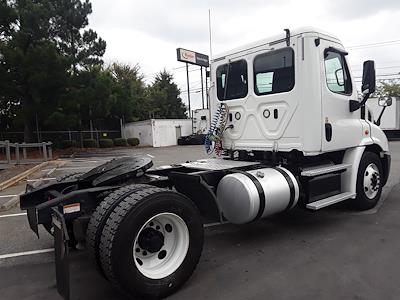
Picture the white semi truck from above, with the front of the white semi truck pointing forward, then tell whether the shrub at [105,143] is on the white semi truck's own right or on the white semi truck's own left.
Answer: on the white semi truck's own left

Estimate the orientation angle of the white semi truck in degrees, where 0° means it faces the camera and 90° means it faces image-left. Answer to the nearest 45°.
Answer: approximately 225°

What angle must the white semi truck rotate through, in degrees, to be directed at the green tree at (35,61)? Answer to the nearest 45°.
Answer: approximately 90° to its left

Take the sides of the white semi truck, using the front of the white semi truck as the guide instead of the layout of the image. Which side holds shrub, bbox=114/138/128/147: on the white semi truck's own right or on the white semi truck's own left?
on the white semi truck's own left

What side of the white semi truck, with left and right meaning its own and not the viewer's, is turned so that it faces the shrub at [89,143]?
left

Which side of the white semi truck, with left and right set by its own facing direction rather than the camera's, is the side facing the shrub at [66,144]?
left

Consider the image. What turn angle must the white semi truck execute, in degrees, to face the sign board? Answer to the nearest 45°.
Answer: approximately 45° to its left

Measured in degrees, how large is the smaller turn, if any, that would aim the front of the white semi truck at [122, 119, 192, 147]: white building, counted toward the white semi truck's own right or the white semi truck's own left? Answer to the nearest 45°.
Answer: approximately 45° to the white semi truck's own left

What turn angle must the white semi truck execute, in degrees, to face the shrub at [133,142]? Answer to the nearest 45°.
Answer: approximately 45° to its left

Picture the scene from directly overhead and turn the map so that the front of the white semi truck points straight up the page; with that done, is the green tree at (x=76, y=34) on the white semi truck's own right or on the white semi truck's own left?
on the white semi truck's own left
